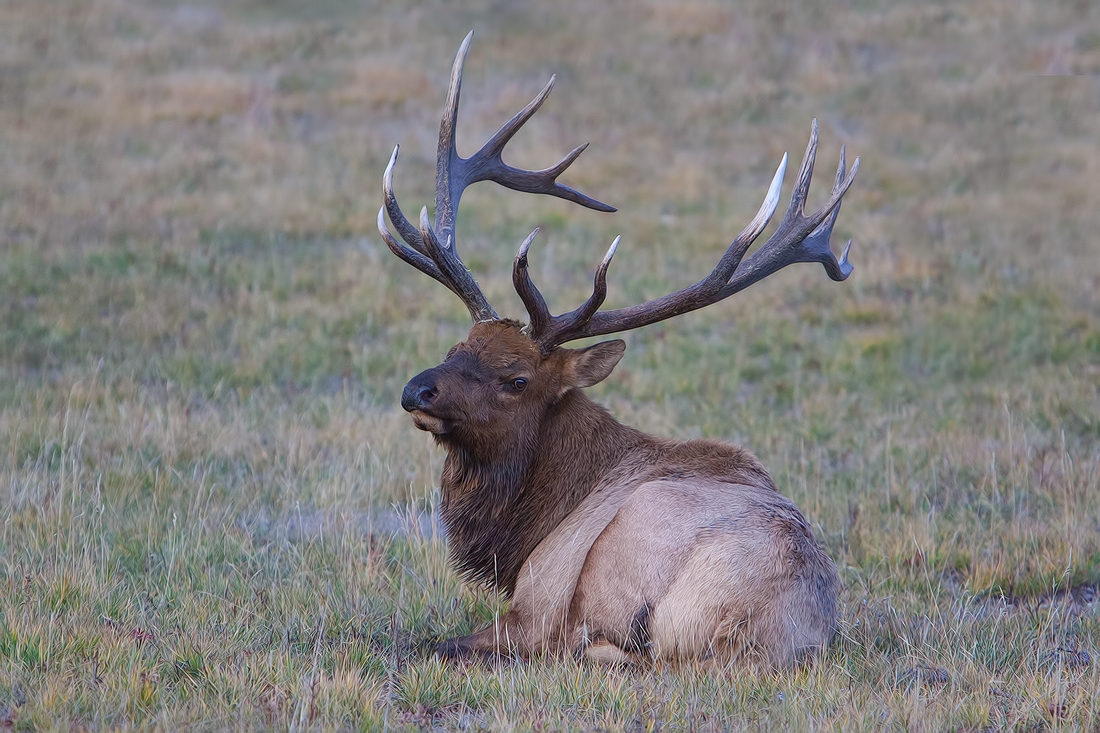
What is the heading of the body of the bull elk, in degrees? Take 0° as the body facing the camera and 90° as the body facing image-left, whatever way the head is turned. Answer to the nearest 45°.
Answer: approximately 90°
